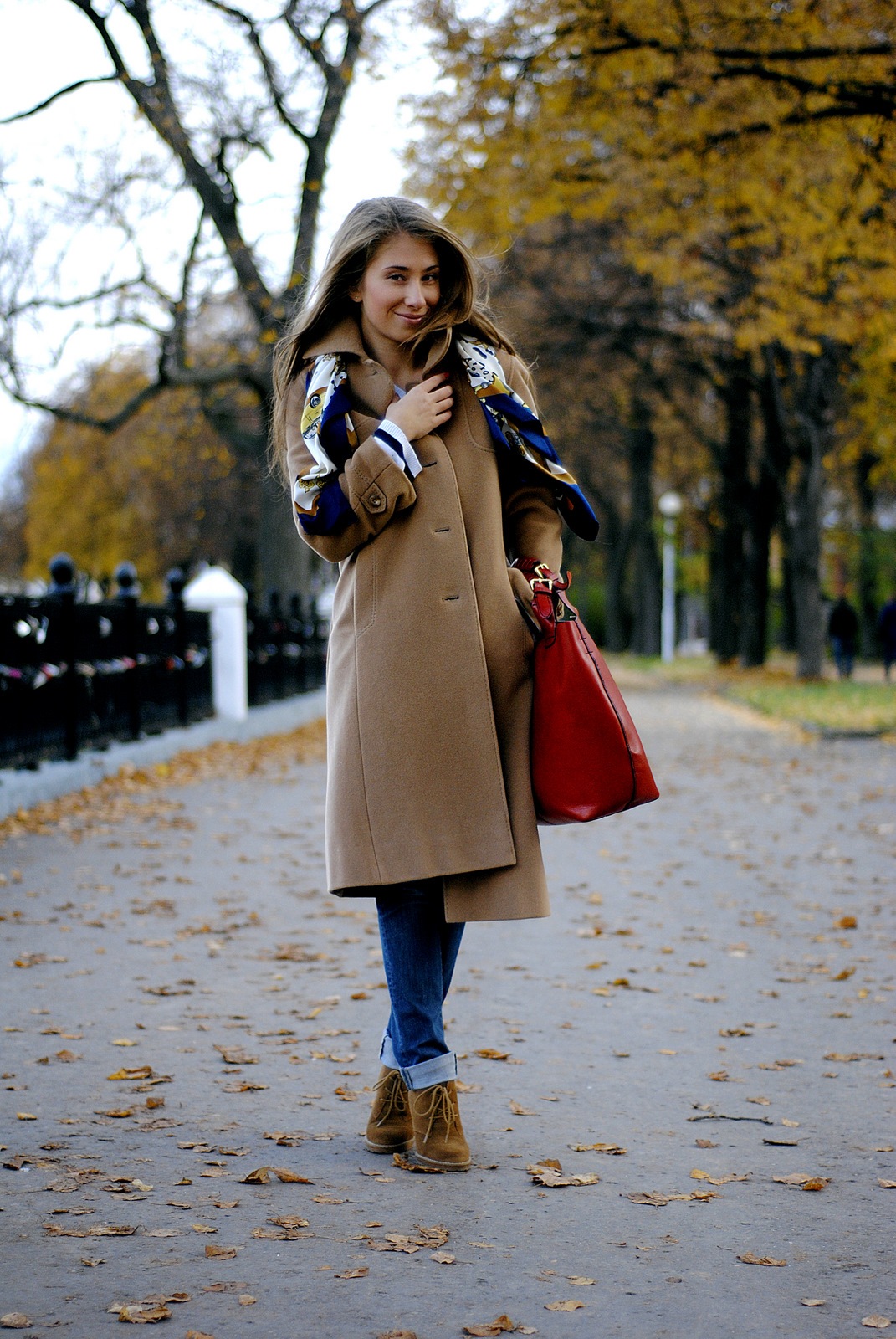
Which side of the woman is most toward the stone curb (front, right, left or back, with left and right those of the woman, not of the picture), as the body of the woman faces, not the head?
back

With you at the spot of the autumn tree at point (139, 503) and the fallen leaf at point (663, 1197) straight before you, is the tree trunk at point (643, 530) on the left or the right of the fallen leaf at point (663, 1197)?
left

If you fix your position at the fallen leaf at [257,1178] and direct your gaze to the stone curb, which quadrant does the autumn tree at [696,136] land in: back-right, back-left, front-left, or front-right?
front-right

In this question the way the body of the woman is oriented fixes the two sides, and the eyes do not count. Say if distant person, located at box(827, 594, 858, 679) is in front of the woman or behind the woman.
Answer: behind

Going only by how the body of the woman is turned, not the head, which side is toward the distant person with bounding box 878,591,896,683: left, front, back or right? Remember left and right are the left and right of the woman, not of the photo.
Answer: back

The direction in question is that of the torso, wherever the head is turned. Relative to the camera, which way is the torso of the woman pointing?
toward the camera

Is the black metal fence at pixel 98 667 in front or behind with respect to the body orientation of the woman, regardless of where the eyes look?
behind

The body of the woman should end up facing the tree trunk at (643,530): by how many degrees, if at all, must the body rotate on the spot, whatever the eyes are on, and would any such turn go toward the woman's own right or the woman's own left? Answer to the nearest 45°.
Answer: approximately 180°
